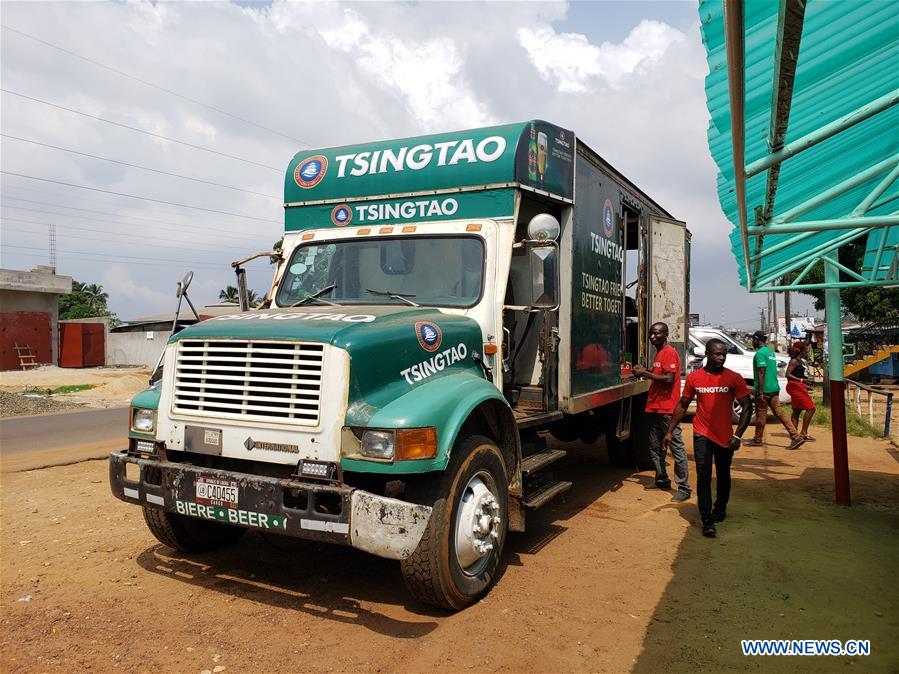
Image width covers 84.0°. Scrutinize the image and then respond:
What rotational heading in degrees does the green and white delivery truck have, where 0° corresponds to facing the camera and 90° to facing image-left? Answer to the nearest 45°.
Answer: approximately 45°

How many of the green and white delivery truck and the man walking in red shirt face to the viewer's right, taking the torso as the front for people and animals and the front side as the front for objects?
0

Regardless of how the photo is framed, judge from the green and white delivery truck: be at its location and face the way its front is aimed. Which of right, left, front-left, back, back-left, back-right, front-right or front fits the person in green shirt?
back

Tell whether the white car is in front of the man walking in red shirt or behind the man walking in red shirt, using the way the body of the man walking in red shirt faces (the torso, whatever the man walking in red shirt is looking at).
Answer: behind

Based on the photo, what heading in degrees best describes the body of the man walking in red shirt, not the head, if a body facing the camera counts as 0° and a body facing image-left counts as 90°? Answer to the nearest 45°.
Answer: approximately 0°

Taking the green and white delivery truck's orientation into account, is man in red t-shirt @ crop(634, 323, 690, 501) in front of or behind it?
behind
